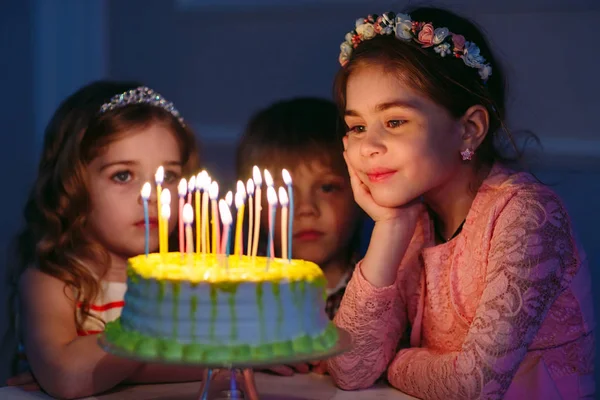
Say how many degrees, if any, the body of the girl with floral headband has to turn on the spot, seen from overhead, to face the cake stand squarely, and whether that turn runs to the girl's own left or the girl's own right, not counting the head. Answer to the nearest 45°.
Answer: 0° — they already face it

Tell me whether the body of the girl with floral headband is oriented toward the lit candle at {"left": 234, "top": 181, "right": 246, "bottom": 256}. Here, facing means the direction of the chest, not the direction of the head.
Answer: yes

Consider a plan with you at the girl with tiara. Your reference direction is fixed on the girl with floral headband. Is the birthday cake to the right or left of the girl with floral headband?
right

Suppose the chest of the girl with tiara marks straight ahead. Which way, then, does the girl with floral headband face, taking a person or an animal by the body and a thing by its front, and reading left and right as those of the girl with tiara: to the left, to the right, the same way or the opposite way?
to the right

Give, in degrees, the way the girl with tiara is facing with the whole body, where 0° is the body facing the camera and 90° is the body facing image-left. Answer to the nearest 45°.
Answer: approximately 315°

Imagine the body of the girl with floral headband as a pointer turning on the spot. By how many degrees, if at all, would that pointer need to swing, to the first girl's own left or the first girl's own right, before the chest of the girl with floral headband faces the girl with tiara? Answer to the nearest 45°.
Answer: approximately 45° to the first girl's own right

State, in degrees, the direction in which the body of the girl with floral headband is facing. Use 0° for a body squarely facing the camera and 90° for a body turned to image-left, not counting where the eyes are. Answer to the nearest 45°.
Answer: approximately 45°

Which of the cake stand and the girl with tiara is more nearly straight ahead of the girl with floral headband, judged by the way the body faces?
the cake stand
